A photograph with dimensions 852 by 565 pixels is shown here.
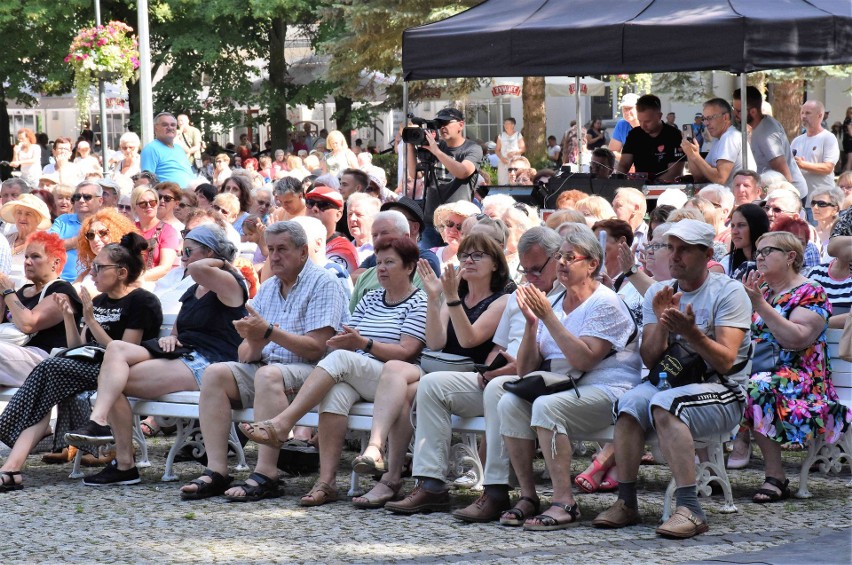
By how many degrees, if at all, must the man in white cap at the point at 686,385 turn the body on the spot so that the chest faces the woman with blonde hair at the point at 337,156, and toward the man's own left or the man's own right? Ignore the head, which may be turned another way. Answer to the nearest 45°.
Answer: approximately 90° to the man's own right

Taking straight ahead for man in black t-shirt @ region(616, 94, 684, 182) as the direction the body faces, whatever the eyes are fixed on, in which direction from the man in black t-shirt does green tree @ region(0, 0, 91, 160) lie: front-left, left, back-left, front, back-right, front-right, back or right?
right

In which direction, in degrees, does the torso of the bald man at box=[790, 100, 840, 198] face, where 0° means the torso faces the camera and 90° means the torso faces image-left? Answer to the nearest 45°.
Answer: approximately 45°

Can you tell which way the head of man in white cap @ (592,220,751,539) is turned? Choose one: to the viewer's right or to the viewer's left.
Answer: to the viewer's left

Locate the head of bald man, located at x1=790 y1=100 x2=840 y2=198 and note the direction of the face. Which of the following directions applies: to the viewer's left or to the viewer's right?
to the viewer's left

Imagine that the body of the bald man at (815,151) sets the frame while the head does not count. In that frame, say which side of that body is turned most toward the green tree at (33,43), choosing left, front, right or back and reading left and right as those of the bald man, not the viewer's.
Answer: right

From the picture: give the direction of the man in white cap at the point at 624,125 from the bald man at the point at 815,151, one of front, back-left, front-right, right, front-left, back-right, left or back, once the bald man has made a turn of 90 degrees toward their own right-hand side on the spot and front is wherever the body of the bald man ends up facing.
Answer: front

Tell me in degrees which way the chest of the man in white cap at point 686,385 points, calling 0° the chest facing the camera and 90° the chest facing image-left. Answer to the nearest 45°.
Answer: approximately 45°

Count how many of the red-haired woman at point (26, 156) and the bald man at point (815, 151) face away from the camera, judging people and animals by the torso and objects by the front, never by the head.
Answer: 0
